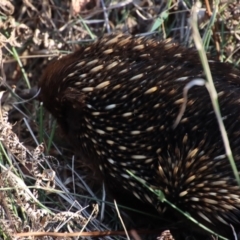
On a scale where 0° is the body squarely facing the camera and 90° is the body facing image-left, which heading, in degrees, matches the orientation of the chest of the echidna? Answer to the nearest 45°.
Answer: approximately 90°
